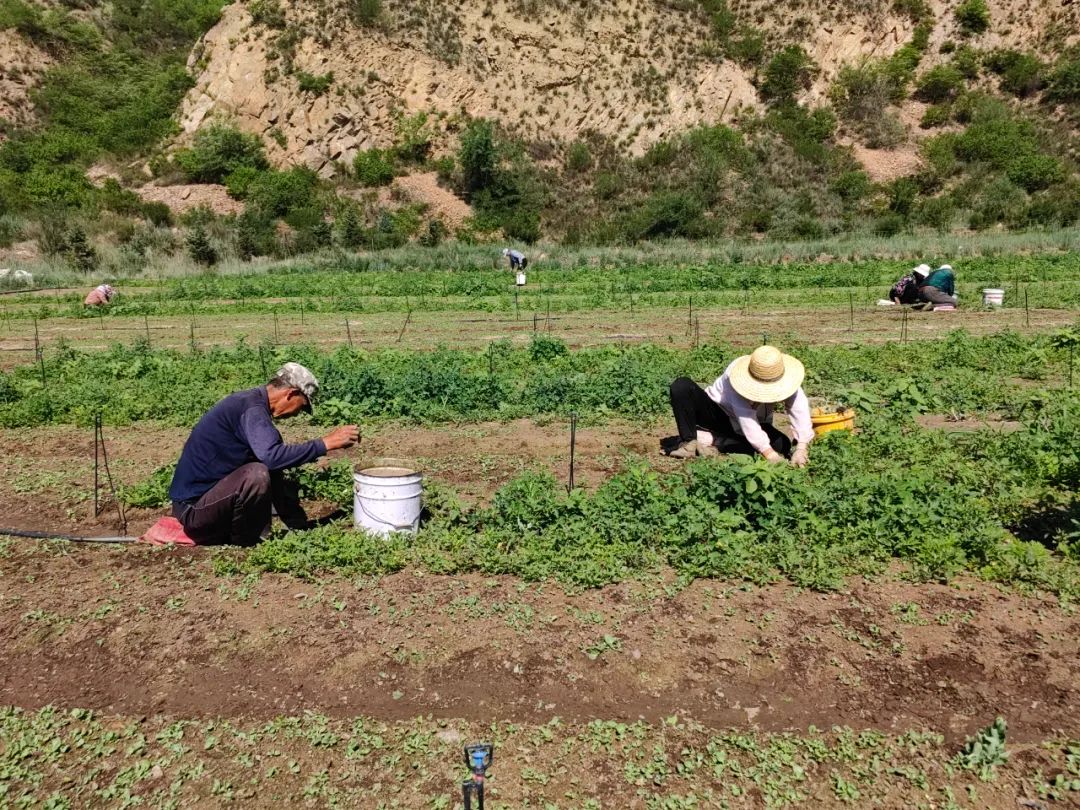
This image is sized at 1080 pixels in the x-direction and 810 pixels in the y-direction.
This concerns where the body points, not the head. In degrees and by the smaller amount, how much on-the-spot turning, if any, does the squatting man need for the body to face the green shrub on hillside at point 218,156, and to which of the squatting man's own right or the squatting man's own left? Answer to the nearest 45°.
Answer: approximately 90° to the squatting man's own left

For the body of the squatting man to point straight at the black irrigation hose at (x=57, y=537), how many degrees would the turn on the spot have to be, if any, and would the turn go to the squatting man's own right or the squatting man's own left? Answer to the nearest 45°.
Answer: approximately 135° to the squatting man's own left

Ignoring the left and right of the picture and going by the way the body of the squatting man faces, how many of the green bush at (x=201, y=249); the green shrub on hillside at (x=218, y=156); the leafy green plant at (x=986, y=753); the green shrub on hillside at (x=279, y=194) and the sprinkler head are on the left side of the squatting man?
3

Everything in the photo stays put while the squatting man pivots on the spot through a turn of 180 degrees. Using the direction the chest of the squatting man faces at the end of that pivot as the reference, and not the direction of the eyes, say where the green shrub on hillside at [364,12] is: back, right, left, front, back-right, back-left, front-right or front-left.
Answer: right

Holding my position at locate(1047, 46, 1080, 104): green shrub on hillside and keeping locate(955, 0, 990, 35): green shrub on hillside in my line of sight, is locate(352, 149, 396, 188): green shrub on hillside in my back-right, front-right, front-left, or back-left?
front-left

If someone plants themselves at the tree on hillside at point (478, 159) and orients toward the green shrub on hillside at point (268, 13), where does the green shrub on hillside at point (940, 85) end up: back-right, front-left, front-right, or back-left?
back-right

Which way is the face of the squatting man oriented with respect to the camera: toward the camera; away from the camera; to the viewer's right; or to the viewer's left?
to the viewer's right

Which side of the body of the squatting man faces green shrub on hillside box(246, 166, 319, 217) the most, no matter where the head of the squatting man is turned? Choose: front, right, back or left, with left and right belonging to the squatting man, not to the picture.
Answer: left

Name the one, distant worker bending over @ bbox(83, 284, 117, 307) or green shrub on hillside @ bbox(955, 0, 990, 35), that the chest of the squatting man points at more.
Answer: the green shrub on hillside

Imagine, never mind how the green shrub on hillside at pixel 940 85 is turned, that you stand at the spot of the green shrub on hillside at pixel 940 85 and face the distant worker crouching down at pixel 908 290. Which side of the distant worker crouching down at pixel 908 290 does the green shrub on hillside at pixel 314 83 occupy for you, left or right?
right

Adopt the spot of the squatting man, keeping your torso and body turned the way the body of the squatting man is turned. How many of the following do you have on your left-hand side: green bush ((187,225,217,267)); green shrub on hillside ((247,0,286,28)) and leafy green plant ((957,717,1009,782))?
2

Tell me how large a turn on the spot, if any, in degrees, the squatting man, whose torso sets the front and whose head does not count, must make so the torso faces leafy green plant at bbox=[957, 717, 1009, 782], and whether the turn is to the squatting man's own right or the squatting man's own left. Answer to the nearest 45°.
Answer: approximately 45° to the squatting man's own right

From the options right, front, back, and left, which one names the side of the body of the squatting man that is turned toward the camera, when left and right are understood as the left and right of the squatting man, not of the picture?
right

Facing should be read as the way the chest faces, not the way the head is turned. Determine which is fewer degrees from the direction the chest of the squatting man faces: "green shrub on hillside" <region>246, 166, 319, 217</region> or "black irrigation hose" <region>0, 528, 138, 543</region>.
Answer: the green shrub on hillside

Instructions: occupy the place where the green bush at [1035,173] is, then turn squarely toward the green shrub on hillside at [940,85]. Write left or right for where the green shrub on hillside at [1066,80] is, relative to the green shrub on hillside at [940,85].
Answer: right

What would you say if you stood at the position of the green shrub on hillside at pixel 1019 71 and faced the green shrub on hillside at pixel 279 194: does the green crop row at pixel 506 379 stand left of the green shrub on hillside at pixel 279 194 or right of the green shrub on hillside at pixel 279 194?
left

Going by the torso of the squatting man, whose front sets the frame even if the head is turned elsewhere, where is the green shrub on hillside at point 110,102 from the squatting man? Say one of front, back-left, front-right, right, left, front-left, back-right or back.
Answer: left

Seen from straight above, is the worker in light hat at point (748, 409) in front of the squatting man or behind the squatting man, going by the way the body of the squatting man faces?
in front

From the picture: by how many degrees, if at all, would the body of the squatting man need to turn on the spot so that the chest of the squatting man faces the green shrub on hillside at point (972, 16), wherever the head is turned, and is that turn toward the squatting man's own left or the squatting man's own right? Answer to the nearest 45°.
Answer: approximately 45° to the squatting man's own left

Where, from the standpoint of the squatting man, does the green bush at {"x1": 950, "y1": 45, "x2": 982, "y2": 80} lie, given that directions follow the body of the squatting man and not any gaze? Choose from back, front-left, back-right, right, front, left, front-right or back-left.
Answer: front-left
